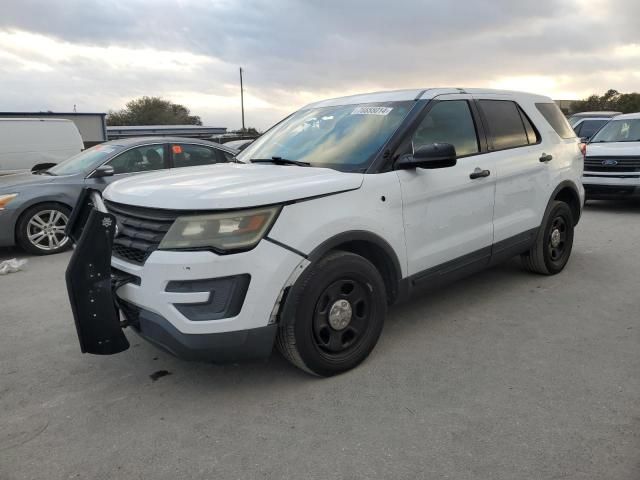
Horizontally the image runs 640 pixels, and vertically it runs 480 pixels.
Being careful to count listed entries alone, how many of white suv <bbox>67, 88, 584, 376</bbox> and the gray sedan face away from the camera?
0

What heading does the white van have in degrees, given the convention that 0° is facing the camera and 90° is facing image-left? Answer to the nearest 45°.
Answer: approximately 90°

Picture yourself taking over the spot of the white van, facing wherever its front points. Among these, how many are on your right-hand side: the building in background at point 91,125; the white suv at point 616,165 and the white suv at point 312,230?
1

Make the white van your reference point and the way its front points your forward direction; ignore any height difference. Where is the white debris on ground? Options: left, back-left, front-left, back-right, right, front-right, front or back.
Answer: left

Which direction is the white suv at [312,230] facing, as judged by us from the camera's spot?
facing the viewer and to the left of the viewer

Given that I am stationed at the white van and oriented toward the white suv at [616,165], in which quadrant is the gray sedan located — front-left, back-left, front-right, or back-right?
front-right

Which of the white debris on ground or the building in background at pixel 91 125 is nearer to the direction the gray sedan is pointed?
the white debris on ground

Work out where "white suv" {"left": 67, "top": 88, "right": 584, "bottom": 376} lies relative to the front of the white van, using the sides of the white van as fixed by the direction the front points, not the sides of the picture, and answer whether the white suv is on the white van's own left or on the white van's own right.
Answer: on the white van's own left

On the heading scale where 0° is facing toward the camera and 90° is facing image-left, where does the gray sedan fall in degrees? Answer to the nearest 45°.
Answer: approximately 45°

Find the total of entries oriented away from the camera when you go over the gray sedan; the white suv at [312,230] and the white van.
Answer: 0

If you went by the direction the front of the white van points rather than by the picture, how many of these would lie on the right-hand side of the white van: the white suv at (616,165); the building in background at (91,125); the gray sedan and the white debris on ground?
1

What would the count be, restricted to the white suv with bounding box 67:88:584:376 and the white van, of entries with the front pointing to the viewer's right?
0

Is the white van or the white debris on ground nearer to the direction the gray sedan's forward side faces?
the white debris on ground

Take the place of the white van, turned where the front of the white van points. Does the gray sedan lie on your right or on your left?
on your left
